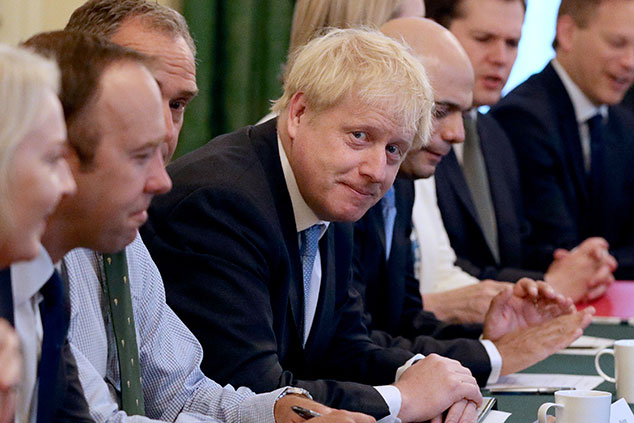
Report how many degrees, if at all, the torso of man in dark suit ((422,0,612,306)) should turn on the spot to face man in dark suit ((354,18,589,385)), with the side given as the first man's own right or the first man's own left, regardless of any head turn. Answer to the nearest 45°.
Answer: approximately 45° to the first man's own right

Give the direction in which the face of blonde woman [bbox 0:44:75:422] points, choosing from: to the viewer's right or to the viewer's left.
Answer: to the viewer's right

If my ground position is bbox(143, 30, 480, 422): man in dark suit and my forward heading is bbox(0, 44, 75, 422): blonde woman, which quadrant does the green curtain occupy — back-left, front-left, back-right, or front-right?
back-right

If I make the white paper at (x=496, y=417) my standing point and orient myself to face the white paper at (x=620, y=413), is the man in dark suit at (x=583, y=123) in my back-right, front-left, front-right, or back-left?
front-left

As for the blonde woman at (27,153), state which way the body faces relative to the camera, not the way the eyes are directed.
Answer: to the viewer's right

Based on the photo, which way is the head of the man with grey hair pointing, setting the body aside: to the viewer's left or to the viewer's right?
to the viewer's right

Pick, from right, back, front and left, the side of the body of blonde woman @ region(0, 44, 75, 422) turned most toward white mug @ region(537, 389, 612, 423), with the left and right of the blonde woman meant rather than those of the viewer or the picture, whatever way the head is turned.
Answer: front

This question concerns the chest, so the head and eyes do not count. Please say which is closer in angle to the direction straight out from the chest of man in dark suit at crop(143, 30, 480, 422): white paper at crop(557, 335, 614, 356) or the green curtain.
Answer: the white paper

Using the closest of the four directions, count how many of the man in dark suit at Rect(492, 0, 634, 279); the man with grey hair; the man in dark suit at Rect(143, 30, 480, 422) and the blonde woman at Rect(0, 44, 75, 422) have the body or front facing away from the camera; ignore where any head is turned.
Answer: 0

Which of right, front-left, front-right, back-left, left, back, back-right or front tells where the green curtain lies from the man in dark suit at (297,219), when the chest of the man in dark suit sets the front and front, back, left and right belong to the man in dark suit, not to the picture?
back-left

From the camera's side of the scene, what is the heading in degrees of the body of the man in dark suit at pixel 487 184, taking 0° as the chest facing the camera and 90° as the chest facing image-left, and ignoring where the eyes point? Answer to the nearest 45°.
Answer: approximately 315°

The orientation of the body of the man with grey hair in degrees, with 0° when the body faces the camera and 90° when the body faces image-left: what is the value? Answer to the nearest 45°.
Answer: approximately 315°

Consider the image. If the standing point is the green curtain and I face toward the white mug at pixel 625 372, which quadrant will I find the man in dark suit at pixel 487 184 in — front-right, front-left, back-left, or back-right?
front-left
